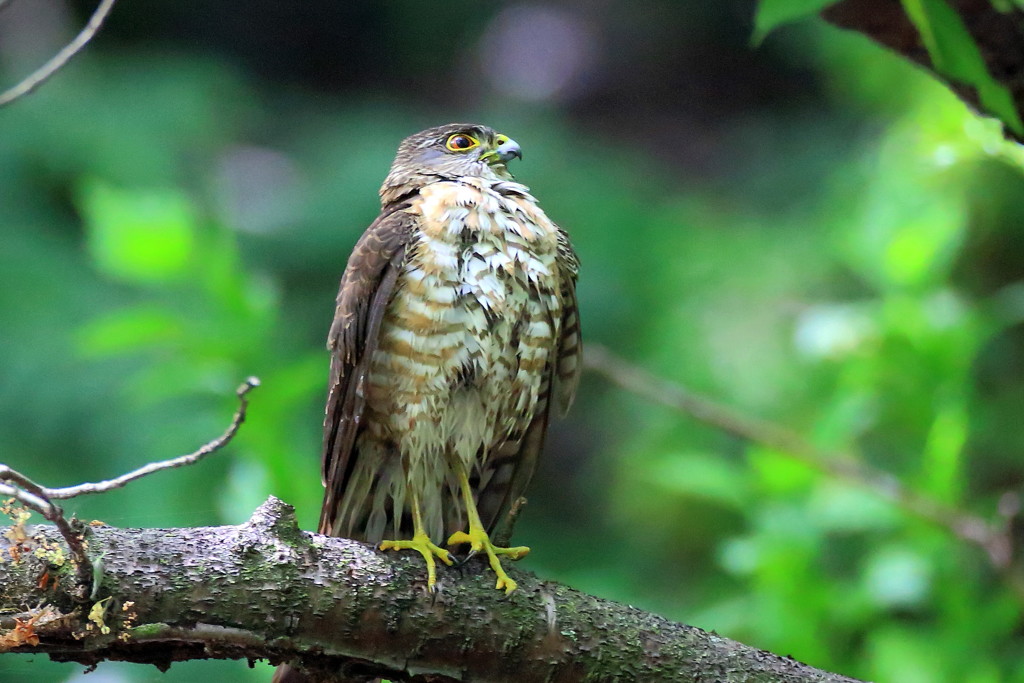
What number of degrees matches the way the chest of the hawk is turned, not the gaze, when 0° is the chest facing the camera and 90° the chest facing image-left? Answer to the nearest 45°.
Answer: approximately 315°

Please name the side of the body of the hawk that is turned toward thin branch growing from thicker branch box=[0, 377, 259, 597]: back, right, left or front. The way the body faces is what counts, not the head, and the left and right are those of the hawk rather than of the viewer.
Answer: right

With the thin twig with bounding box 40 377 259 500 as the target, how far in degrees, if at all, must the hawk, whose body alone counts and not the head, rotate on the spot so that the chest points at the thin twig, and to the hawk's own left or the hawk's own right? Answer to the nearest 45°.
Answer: approximately 90° to the hawk's own right

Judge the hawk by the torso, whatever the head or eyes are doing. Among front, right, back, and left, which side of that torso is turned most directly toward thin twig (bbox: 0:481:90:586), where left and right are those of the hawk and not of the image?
right

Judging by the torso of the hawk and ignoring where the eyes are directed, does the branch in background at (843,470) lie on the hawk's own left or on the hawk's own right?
on the hawk's own left
